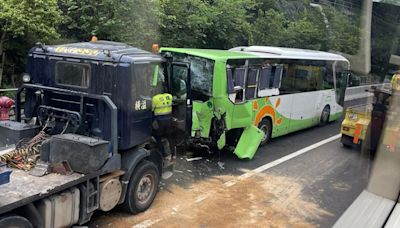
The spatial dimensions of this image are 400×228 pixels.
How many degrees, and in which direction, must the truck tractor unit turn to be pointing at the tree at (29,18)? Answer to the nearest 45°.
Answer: approximately 45° to its left

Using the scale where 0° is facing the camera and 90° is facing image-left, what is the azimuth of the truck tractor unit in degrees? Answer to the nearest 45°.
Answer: approximately 225°

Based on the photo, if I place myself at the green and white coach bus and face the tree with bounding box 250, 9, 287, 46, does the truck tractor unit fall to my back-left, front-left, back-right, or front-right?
back-left

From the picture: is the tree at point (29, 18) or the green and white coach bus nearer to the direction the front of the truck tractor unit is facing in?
the green and white coach bus

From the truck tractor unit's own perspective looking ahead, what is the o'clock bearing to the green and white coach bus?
The green and white coach bus is roughly at 12 o'clock from the truck tractor unit.

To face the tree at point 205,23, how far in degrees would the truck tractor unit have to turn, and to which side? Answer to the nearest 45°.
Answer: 0° — it already faces it

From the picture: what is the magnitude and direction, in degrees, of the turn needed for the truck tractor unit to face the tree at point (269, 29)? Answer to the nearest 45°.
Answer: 0° — it already faces it
